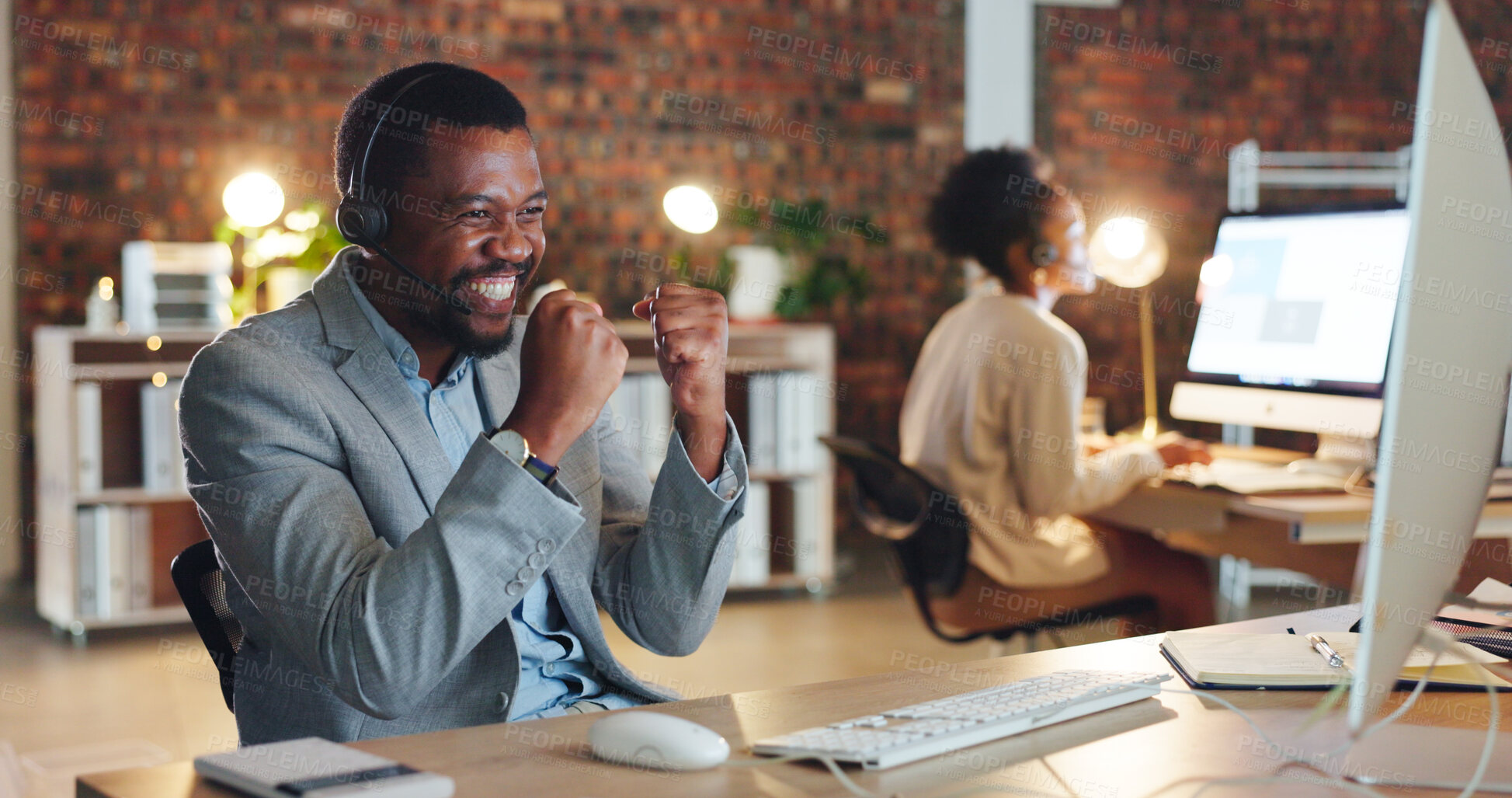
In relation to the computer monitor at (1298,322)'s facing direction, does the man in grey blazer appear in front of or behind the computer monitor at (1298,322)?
in front

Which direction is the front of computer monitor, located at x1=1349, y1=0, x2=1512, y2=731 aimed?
to the viewer's left

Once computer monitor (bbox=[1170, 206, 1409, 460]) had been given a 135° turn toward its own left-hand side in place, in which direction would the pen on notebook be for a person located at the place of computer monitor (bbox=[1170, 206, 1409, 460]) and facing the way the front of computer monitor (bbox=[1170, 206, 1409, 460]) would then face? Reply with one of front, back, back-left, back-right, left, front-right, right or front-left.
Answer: right

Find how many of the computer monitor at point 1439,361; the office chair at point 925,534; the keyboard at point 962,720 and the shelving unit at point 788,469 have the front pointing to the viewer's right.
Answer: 1

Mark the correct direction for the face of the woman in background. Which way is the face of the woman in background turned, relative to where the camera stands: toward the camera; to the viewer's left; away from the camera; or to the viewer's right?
to the viewer's right

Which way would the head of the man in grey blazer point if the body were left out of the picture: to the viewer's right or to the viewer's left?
to the viewer's right

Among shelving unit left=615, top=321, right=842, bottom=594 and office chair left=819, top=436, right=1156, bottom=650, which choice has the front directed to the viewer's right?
the office chair

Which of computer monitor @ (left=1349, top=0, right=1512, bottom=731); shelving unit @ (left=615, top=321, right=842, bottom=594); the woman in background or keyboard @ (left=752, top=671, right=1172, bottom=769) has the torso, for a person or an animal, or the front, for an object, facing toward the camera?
the shelving unit

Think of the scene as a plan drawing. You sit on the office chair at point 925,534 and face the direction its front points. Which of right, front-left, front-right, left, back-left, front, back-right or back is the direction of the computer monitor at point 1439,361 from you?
right

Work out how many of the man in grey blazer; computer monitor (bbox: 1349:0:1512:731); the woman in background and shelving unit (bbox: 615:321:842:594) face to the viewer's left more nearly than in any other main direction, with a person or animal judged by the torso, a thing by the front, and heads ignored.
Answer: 1

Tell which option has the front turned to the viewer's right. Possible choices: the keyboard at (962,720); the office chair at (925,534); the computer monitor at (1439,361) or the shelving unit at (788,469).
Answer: the office chair

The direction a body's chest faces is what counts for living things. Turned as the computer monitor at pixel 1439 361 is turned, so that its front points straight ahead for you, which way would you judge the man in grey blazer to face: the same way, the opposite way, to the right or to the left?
the opposite way

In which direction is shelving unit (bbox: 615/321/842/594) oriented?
toward the camera

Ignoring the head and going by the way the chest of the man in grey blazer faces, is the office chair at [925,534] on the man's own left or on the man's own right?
on the man's own left

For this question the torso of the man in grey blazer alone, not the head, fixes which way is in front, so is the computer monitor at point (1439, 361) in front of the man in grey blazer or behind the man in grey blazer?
in front
